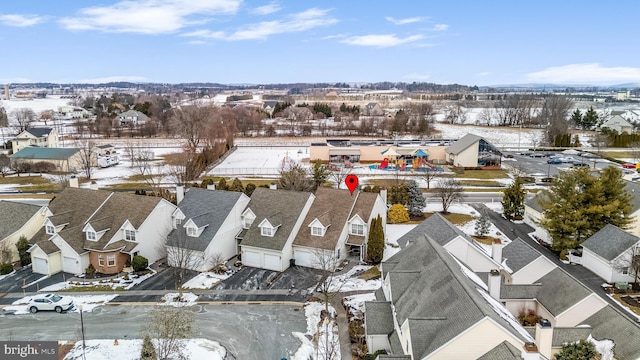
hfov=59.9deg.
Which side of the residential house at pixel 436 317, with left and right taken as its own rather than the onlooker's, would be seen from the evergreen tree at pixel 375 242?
right

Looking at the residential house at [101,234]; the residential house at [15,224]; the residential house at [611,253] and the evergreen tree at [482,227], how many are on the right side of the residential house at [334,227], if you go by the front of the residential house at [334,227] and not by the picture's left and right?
2

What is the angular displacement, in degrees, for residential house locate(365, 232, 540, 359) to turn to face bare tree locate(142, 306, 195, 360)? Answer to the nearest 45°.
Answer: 0° — it already faces it

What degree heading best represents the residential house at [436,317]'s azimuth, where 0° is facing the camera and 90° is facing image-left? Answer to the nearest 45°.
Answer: approximately 90°

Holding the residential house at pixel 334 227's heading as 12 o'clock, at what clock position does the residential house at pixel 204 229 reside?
the residential house at pixel 204 229 is roughly at 3 o'clock from the residential house at pixel 334 227.

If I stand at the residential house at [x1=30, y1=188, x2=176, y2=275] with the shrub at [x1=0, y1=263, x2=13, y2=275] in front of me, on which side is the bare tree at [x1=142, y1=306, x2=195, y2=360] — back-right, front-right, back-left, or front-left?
back-left
